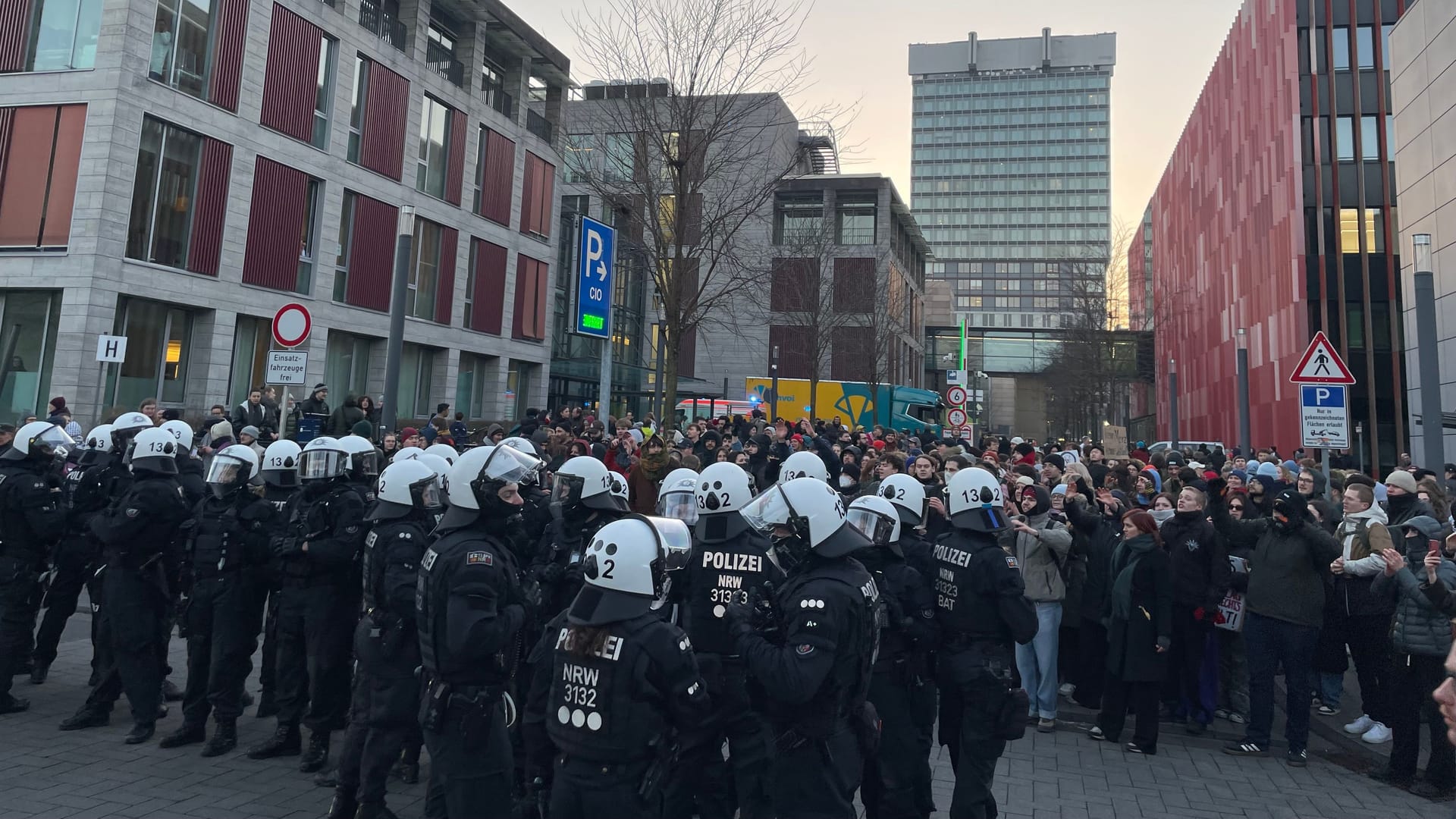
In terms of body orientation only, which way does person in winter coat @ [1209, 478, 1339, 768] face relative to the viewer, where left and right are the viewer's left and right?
facing the viewer and to the left of the viewer

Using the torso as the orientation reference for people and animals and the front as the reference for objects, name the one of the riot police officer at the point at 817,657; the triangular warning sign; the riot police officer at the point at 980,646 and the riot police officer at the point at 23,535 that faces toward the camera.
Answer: the triangular warning sign

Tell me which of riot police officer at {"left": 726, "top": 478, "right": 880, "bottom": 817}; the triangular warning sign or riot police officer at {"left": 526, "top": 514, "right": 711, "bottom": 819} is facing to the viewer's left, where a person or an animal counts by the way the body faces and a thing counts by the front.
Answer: riot police officer at {"left": 726, "top": 478, "right": 880, "bottom": 817}

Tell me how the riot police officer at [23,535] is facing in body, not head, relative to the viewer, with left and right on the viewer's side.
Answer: facing to the right of the viewer

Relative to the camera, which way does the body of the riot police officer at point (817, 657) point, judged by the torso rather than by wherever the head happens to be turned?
to the viewer's left

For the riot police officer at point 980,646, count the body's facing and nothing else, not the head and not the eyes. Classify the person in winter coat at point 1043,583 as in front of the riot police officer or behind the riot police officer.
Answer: in front

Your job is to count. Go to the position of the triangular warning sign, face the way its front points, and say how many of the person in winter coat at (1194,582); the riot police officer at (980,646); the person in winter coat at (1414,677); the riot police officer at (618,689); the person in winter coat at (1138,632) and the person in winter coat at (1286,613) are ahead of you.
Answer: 6

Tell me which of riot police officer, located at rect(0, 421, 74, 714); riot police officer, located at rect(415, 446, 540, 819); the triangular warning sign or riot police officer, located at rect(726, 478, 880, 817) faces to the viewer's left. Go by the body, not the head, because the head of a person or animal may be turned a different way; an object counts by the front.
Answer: riot police officer, located at rect(726, 478, 880, 817)

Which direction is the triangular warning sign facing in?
toward the camera

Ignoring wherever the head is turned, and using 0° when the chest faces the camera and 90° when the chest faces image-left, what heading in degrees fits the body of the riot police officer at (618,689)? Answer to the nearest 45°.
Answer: approximately 225°

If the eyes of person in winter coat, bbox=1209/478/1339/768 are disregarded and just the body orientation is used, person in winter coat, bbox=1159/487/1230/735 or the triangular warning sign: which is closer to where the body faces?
the person in winter coat

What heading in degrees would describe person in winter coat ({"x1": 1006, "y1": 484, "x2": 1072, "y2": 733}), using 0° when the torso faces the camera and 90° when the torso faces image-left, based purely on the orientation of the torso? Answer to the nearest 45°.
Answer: approximately 45°

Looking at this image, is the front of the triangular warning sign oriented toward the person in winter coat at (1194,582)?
yes
